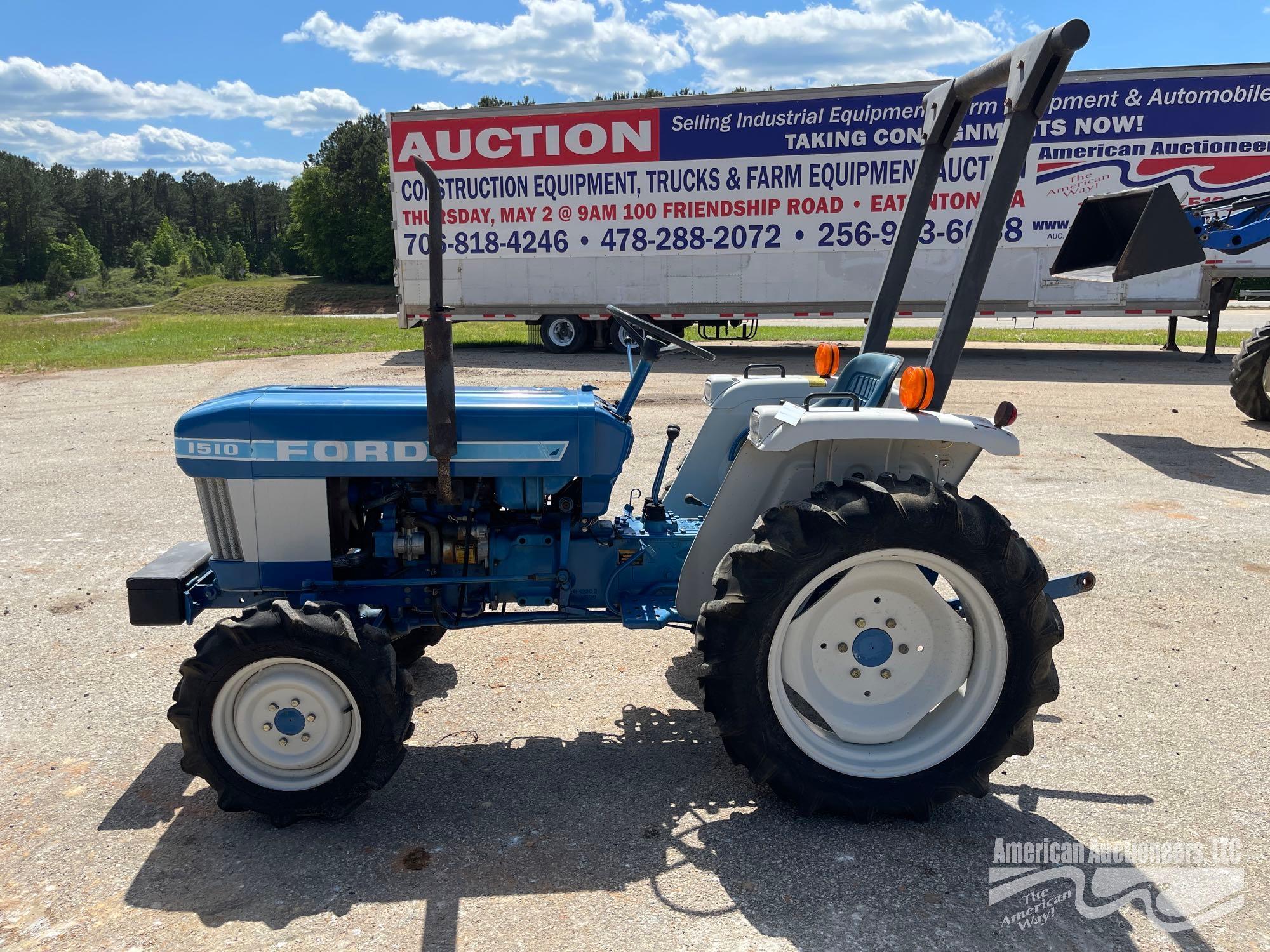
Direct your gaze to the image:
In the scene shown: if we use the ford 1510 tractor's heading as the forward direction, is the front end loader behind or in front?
behind

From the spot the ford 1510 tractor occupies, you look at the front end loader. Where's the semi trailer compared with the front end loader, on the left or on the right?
left

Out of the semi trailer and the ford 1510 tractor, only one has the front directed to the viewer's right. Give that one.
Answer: the semi trailer

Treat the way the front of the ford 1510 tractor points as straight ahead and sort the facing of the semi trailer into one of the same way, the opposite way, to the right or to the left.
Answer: the opposite way

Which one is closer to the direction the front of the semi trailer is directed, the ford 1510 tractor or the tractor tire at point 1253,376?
the tractor tire

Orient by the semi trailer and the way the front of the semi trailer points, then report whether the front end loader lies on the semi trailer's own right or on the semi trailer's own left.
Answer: on the semi trailer's own right

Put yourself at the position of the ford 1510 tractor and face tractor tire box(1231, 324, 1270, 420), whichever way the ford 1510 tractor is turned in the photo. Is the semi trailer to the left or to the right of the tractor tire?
left

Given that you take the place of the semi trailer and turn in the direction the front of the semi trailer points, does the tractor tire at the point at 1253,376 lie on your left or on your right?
on your right

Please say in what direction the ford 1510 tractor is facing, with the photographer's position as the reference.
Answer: facing to the left of the viewer

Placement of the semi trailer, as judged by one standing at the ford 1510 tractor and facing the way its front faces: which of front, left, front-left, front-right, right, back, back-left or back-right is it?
right

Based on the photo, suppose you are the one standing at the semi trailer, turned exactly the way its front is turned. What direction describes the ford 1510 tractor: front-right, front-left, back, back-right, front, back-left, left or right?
right

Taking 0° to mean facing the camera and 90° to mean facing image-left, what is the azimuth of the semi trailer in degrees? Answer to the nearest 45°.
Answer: approximately 270°

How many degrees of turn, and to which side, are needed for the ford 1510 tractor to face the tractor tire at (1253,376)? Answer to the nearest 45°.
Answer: approximately 135° to its right

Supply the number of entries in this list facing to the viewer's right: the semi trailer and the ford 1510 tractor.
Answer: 1
